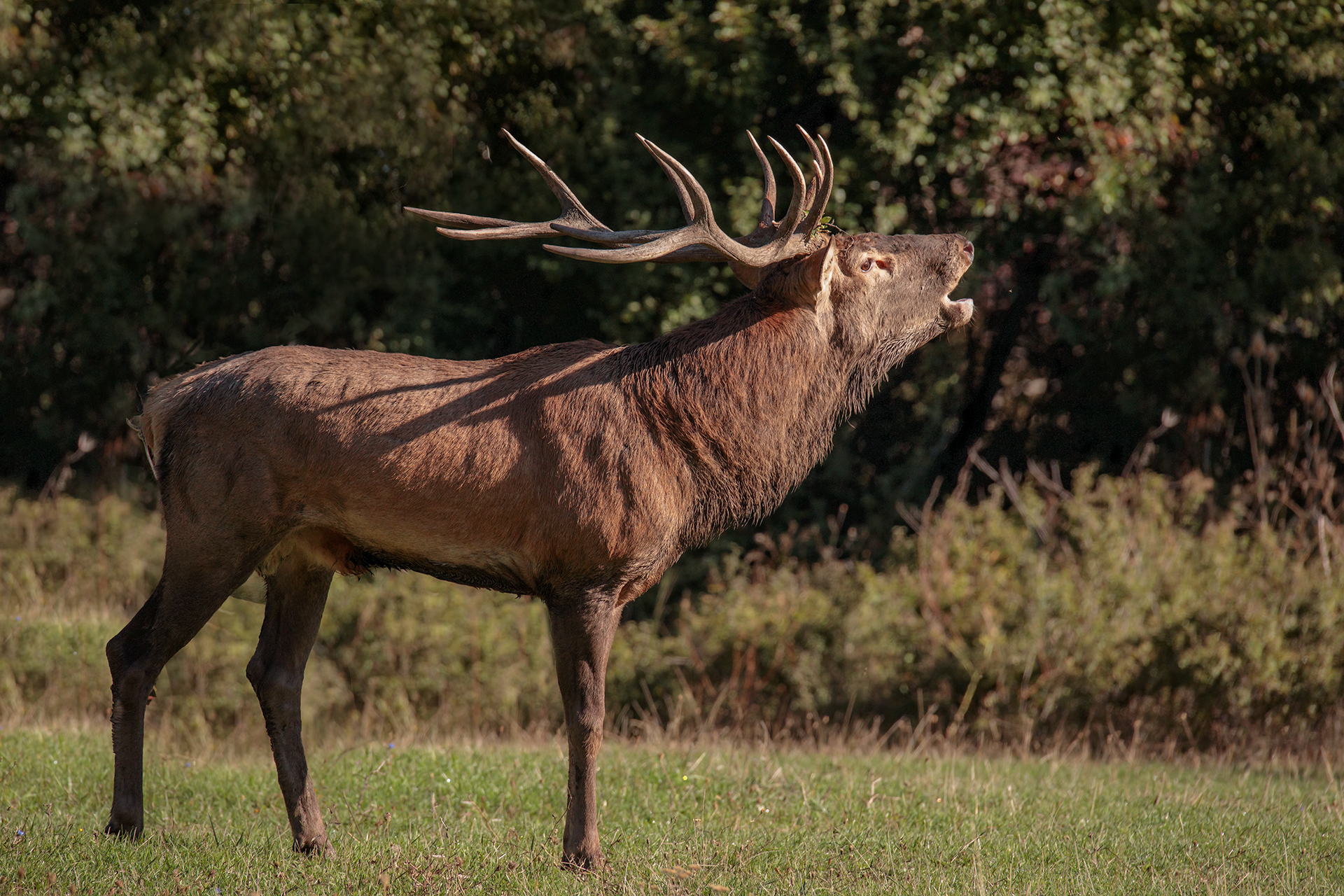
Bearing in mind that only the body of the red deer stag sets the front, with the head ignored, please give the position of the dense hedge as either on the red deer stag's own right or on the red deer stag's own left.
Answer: on the red deer stag's own left

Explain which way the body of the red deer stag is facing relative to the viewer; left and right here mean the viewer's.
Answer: facing to the right of the viewer
